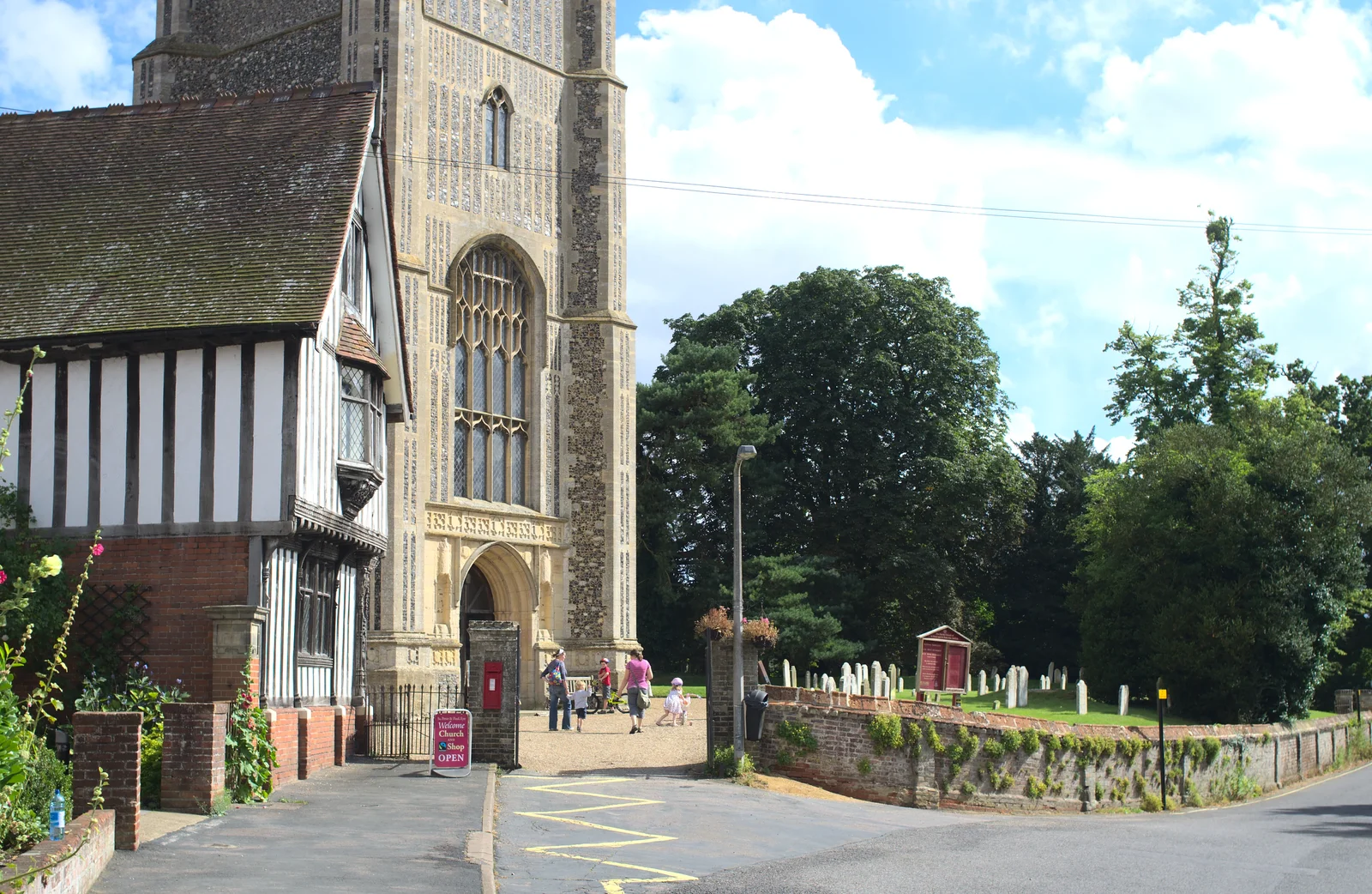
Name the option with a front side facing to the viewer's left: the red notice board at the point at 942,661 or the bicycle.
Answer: the bicycle

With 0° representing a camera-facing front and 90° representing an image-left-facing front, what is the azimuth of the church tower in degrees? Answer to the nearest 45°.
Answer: approximately 315°

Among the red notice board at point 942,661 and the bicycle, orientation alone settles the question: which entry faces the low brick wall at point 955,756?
the red notice board

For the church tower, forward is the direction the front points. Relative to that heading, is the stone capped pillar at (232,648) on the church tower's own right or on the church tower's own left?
on the church tower's own right

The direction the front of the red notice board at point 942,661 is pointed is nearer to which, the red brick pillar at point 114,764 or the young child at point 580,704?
the red brick pillar

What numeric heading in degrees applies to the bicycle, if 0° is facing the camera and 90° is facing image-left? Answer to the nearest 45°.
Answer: approximately 90°

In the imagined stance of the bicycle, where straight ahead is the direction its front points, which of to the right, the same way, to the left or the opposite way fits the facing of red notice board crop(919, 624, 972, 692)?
to the left
